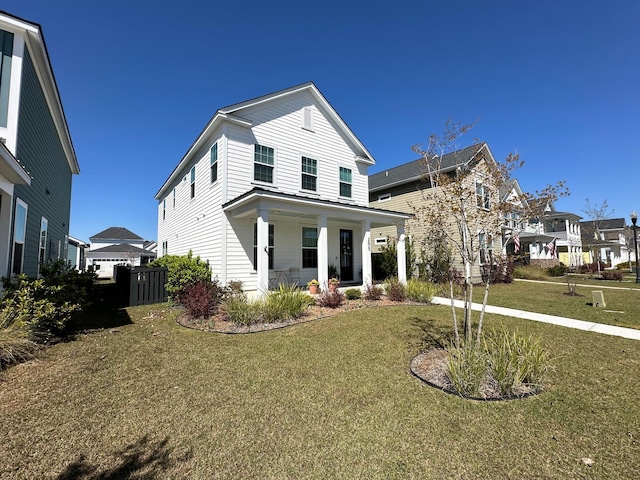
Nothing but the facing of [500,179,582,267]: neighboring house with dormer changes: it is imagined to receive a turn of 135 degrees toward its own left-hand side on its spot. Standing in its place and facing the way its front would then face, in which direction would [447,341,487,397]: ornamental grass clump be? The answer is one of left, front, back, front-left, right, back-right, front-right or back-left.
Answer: back

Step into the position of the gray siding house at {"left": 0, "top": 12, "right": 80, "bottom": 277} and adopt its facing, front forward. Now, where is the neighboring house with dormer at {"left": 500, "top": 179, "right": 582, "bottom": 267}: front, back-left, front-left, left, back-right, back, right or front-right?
left

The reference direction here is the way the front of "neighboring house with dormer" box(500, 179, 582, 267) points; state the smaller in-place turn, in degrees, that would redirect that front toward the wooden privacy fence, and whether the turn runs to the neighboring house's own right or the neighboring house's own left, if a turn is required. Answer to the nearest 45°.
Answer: approximately 45° to the neighboring house's own right

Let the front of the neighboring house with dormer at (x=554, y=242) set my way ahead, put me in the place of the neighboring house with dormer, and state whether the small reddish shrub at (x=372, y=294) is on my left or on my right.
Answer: on my right

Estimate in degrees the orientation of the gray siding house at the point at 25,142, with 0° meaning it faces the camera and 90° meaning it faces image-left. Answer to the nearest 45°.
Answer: approximately 0°

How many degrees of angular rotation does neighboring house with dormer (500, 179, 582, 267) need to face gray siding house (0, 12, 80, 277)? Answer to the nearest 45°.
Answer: approximately 45° to its right

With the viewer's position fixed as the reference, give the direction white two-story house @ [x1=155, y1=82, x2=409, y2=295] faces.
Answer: facing the viewer and to the right of the viewer

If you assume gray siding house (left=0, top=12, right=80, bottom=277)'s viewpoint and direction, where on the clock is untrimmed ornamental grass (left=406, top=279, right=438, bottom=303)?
The untrimmed ornamental grass is roughly at 10 o'clock from the gray siding house.

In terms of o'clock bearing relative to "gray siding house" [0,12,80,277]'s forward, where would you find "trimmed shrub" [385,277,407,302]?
The trimmed shrub is roughly at 10 o'clock from the gray siding house.

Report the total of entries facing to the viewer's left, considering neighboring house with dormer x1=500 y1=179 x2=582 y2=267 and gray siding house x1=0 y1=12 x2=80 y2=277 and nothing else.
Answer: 0

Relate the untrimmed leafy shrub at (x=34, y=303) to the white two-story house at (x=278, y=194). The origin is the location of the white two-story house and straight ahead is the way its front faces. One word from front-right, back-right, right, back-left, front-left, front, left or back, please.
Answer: right

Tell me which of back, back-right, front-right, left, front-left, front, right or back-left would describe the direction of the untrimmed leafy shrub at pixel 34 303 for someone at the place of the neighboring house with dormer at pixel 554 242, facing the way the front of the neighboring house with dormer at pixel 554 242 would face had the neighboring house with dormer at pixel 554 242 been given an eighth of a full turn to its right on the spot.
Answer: front

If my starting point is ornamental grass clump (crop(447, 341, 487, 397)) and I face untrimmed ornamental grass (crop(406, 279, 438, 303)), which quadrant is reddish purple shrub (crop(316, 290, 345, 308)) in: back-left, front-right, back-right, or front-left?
front-left
